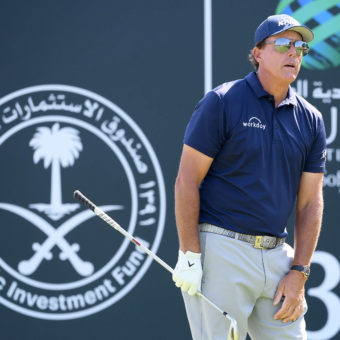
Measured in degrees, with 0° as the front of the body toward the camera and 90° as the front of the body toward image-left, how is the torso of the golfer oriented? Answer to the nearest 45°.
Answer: approximately 315°
